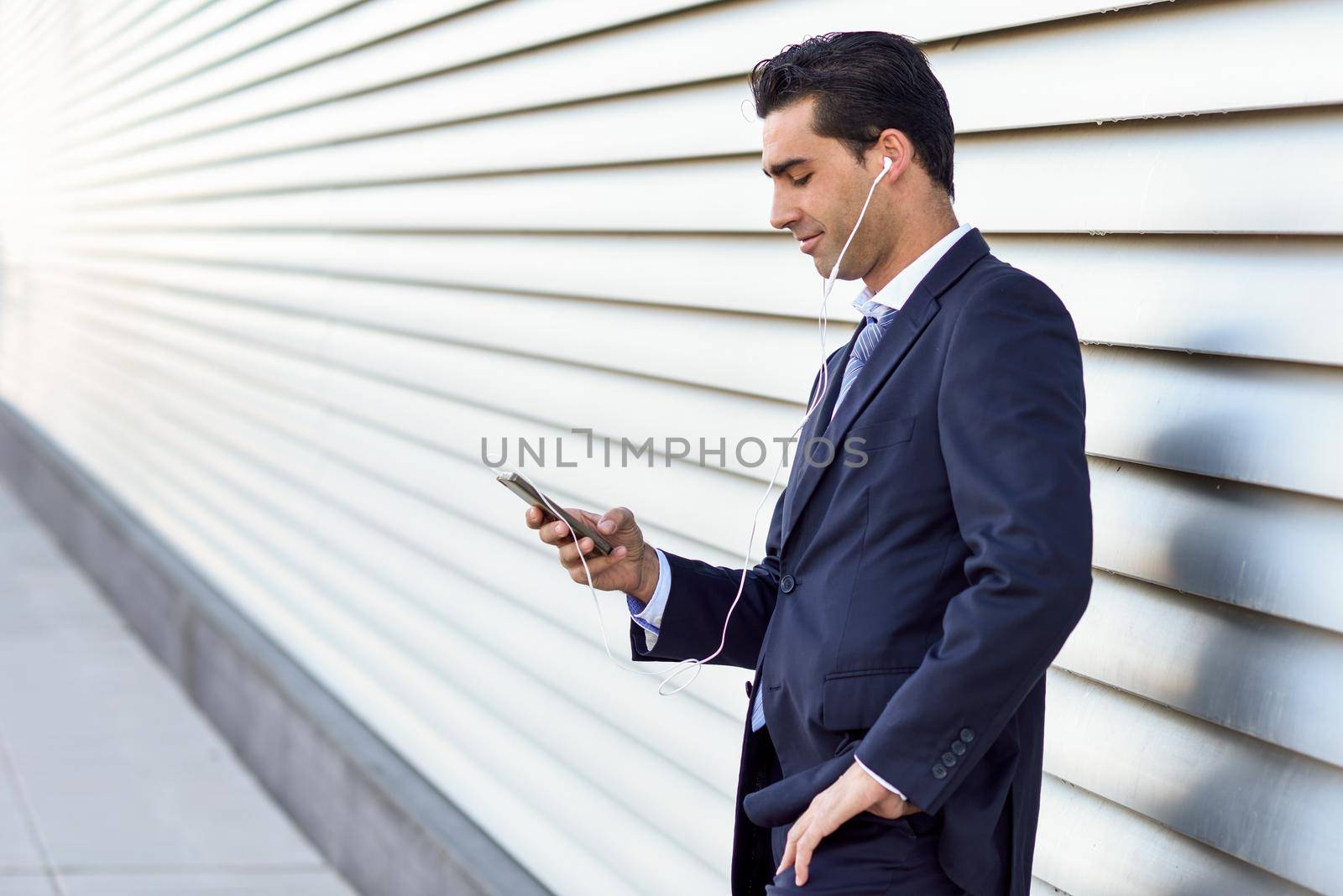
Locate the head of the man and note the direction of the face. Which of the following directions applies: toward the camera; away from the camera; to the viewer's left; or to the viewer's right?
to the viewer's left

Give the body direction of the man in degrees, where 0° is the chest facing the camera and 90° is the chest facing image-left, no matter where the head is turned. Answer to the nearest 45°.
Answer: approximately 90°
